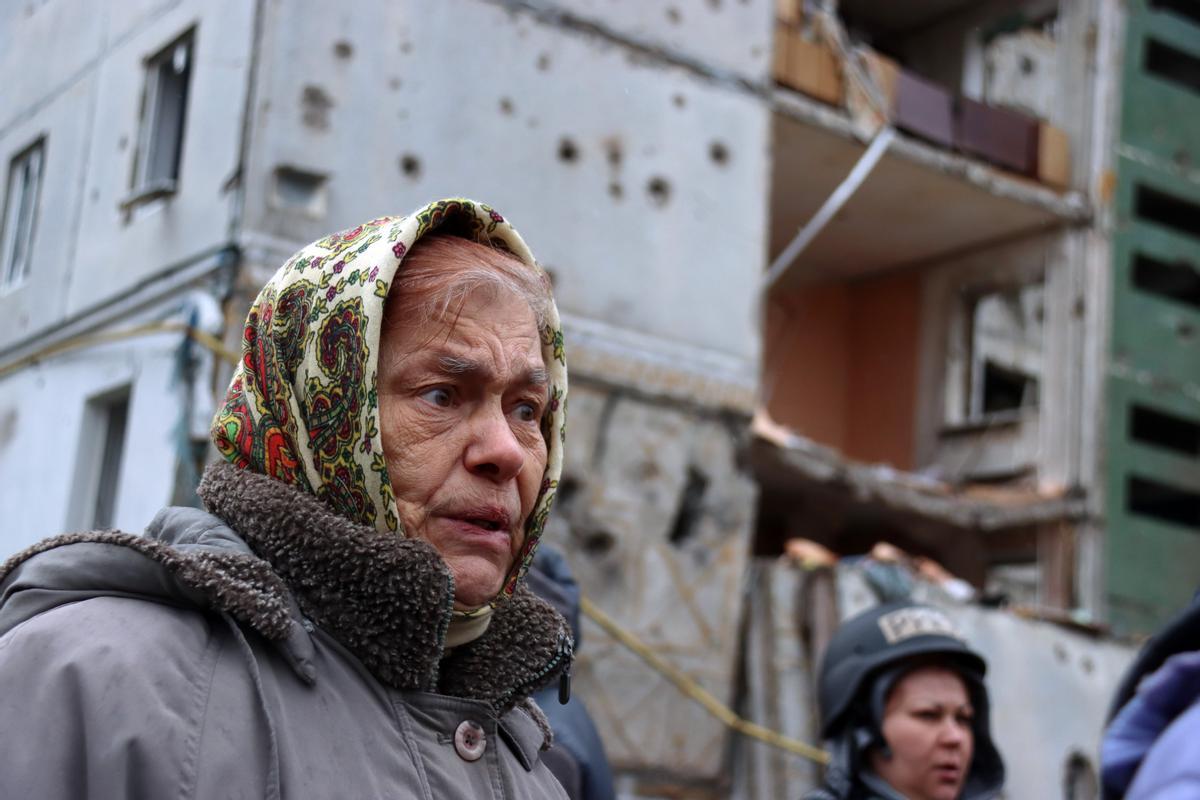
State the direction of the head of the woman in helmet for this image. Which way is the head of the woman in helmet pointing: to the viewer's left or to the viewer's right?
to the viewer's right

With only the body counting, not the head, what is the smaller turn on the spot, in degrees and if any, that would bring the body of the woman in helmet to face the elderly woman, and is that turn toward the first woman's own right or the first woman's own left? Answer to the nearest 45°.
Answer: approximately 45° to the first woman's own right

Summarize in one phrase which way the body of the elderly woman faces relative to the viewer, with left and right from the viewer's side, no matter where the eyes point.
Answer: facing the viewer and to the right of the viewer

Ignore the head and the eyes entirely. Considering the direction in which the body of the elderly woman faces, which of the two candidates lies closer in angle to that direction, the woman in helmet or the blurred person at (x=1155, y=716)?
the blurred person

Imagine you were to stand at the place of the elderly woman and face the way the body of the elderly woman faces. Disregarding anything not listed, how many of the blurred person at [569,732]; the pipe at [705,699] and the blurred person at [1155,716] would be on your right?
0

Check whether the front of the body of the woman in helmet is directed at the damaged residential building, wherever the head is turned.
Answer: no

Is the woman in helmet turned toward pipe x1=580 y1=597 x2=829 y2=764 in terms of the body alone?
no

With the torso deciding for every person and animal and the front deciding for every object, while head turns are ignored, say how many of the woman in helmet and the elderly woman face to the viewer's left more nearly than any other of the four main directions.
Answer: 0

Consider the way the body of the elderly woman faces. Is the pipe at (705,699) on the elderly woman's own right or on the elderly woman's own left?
on the elderly woman's own left

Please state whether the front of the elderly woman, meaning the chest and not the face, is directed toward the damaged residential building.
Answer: no

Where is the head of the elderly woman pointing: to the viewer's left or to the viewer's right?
to the viewer's right

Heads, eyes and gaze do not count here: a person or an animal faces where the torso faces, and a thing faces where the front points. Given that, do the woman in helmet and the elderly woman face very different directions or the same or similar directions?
same or similar directions

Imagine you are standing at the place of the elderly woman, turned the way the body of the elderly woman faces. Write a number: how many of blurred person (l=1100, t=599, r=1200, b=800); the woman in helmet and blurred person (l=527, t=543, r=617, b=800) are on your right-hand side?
0

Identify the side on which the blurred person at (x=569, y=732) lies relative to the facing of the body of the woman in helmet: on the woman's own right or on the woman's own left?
on the woman's own right

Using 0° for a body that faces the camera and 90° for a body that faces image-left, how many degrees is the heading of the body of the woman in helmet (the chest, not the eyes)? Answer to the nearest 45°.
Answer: approximately 315°
